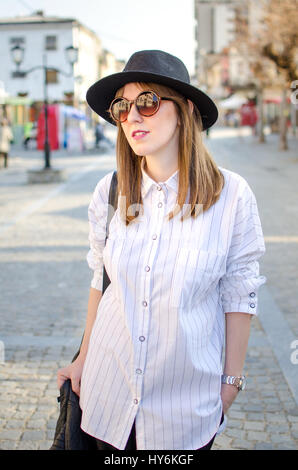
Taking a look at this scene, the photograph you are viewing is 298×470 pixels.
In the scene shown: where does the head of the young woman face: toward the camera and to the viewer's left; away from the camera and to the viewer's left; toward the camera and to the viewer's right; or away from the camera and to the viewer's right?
toward the camera and to the viewer's left

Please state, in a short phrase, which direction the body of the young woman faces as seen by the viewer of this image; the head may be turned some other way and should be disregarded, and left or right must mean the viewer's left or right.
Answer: facing the viewer and to the left of the viewer
